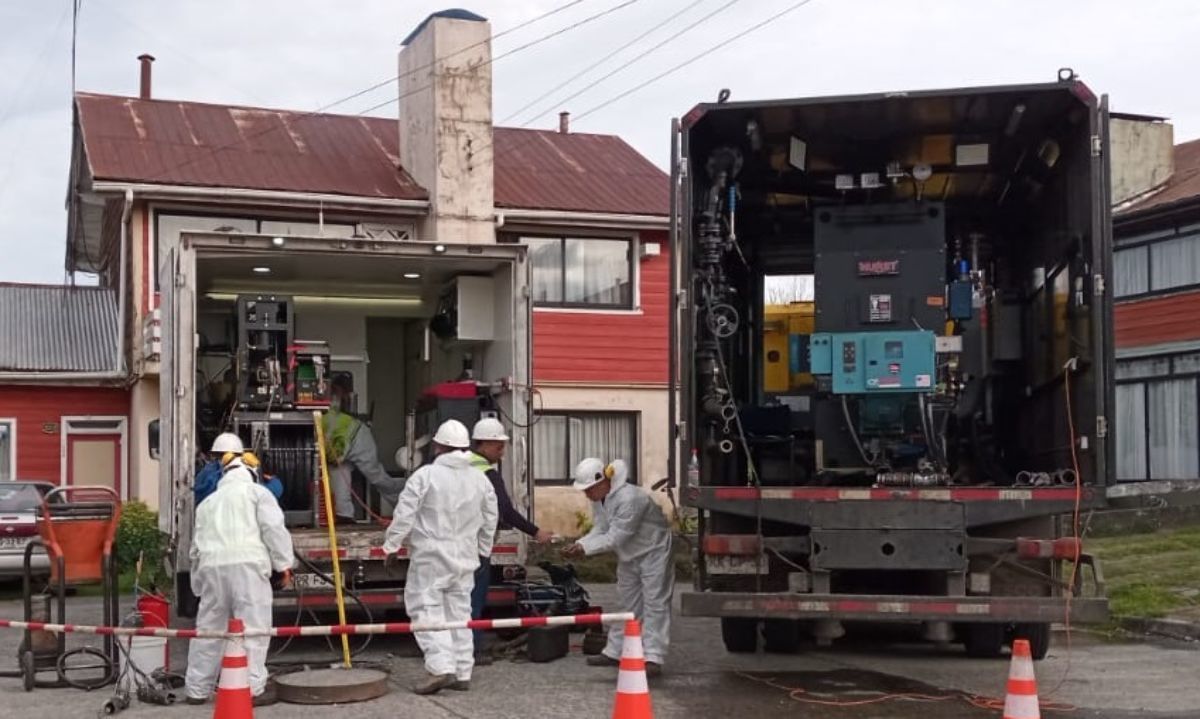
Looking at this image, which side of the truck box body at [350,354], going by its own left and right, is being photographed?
back

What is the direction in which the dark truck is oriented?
away from the camera

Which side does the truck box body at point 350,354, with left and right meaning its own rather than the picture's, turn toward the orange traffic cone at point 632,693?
back

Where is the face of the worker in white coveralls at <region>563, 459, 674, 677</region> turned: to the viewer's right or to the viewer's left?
to the viewer's left

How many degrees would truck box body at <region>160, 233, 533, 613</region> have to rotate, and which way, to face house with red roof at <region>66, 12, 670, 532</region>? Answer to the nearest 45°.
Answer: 0° — it already faces it

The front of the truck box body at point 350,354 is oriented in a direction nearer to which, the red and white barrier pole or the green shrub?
the green shrub
